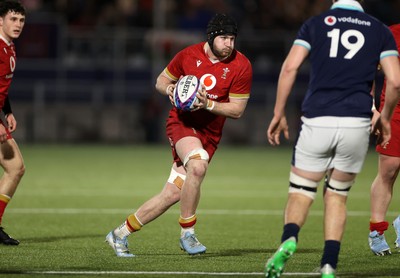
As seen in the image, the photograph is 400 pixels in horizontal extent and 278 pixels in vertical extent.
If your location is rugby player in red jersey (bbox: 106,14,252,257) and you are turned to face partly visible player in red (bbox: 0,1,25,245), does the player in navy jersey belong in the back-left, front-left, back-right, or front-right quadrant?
back-left

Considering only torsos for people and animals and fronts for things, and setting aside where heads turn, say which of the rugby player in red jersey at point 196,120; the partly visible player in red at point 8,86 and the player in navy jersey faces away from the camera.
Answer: the player in navy jersey

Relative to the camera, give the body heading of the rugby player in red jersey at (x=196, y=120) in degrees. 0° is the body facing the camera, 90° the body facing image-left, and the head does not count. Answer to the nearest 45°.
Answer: approximately 315°

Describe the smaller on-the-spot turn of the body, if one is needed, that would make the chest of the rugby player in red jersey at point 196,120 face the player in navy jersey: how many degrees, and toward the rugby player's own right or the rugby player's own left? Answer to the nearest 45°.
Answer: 0° — they already face them

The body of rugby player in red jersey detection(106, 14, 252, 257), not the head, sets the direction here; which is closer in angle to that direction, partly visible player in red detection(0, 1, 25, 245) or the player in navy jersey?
the player in navy jersey

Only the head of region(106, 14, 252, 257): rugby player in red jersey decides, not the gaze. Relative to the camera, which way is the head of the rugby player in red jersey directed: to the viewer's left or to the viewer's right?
to the viewer's right

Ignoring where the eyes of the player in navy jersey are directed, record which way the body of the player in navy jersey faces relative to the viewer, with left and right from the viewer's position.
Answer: facing away from the viewer
